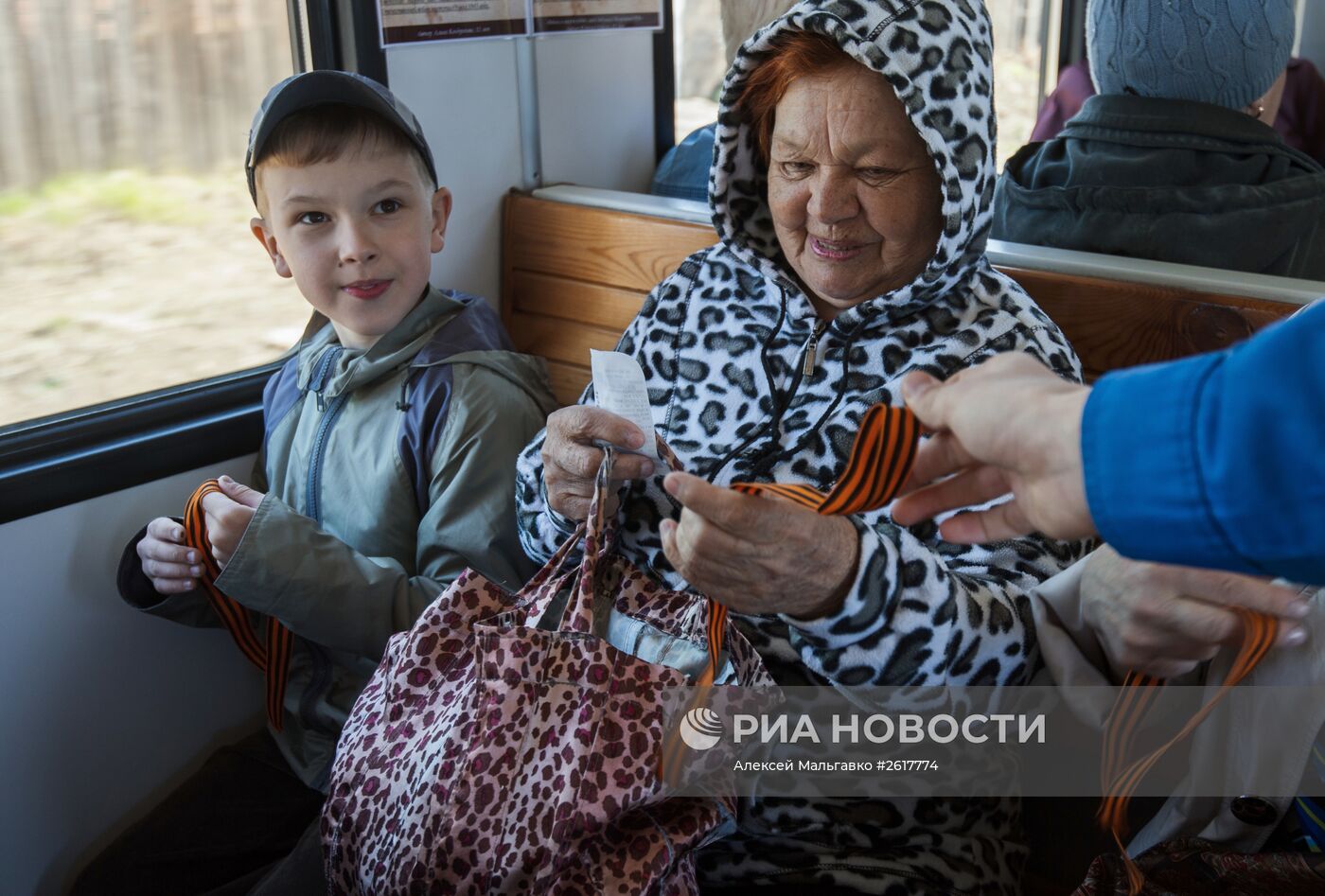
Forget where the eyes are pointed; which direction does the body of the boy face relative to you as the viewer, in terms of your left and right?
facing the viewer and to the left of the viewer

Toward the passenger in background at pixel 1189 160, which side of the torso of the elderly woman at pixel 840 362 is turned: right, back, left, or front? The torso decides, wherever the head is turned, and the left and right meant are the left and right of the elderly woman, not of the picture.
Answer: back

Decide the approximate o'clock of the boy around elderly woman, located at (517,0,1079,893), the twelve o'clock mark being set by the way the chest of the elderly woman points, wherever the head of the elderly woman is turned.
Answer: The boy is roughly at 2 o'clock from the elderly woman.

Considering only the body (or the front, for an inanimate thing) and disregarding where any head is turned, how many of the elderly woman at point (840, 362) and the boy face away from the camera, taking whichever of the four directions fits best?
0

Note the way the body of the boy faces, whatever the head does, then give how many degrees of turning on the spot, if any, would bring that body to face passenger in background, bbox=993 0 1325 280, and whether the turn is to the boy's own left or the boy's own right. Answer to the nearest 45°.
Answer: approximately 135° to the boy's own left
